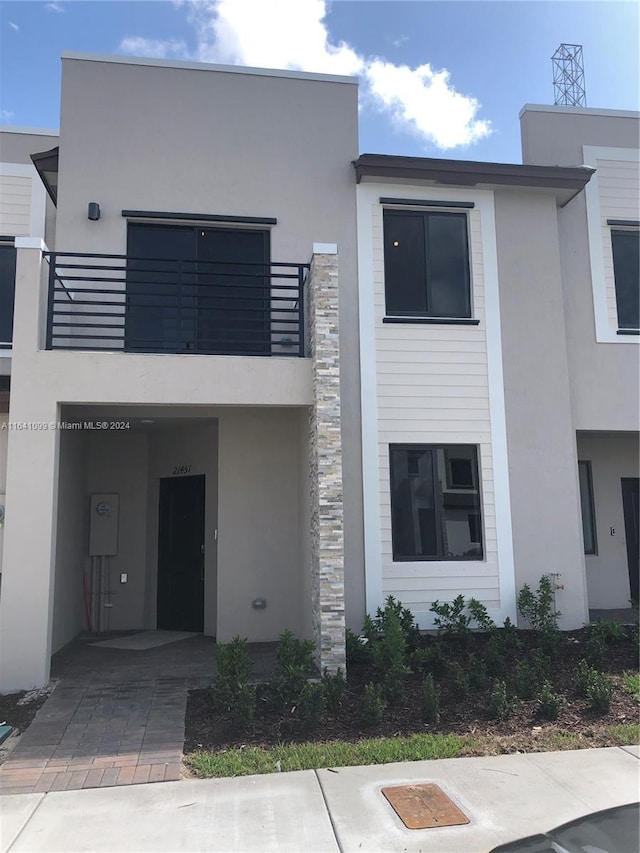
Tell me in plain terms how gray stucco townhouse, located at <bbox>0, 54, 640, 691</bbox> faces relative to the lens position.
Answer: facing the viewer

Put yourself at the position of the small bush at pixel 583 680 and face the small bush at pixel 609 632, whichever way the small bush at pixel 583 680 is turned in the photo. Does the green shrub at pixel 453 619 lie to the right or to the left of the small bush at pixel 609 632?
left

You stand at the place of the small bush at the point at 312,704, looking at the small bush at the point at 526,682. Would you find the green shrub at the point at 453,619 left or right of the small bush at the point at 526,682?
left
